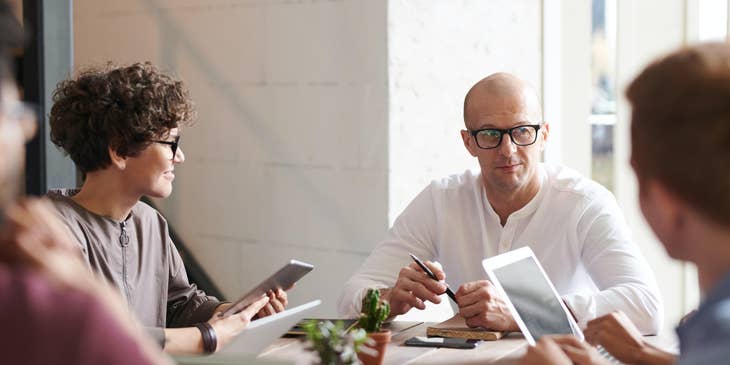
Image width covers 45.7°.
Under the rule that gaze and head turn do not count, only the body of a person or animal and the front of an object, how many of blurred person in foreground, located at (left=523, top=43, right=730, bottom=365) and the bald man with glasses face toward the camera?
1

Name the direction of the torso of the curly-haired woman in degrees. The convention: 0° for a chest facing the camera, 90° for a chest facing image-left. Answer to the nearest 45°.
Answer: approximately 315°

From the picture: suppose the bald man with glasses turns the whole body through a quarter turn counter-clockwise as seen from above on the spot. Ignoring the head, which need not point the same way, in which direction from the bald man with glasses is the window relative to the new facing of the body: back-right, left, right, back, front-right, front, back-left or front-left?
left

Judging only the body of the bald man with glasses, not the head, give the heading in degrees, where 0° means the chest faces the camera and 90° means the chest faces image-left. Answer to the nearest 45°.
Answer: approximately 0°

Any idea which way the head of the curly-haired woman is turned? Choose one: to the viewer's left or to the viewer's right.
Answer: to the viewer's right

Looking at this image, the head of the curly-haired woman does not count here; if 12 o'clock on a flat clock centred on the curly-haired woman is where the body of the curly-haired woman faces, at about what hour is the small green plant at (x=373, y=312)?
The small green plant is roughly at 12 o'clock from the curly-haired woman.

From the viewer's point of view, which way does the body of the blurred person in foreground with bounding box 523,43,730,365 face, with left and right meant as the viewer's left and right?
facing away from the viewer and to the left of the viewer

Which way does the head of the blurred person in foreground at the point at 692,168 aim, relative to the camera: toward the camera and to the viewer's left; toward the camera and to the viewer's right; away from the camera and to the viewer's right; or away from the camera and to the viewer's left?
away from the camera and to the viewer's left
